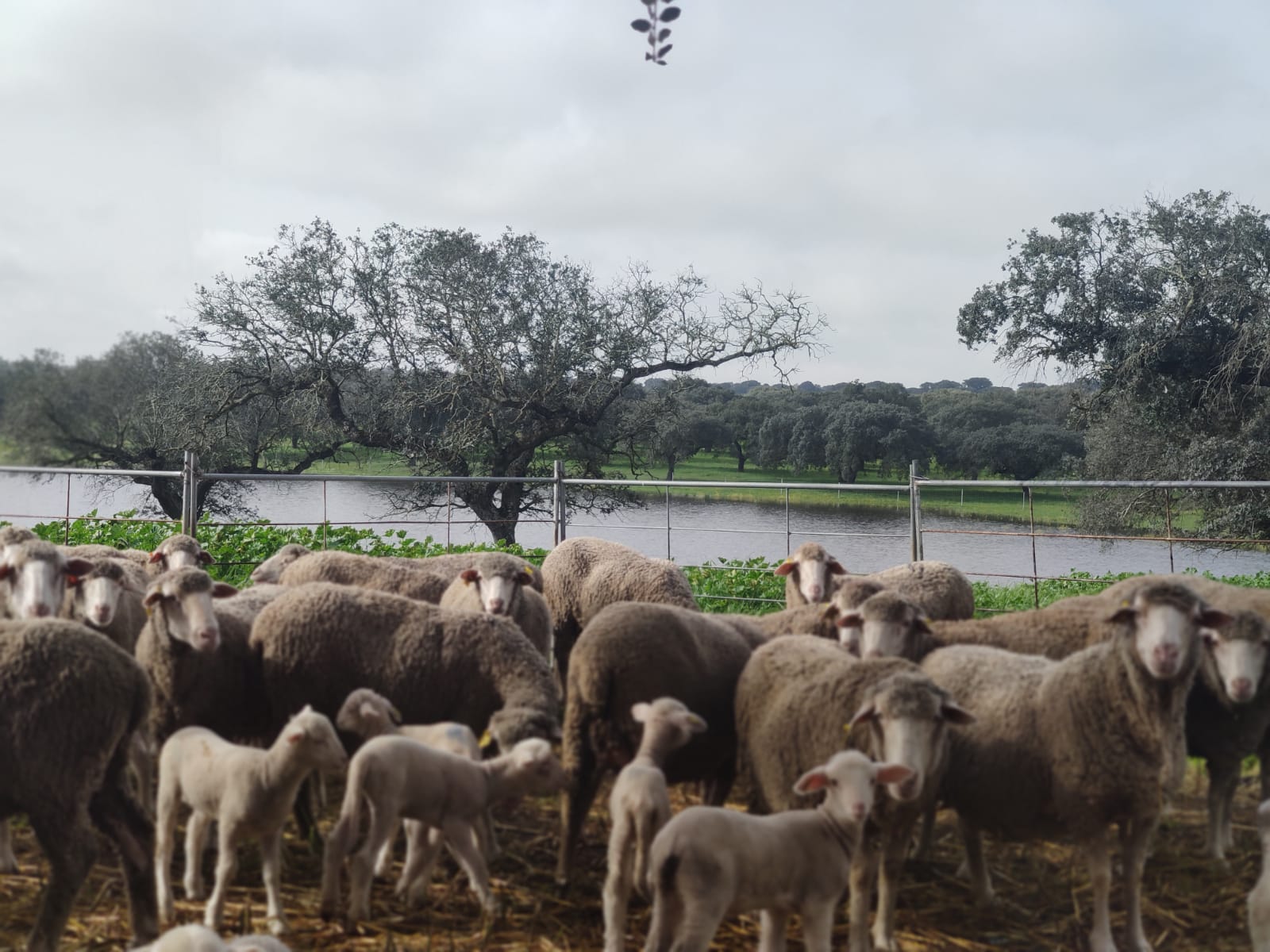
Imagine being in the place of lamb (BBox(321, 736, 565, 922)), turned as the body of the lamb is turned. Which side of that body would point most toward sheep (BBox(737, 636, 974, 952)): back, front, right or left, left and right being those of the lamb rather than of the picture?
front

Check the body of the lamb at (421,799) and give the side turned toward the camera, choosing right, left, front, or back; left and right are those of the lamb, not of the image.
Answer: right

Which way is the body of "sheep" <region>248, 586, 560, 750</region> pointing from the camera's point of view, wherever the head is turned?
to the viewer's right

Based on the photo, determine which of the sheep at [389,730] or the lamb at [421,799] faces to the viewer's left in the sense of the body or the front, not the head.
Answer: the sheep

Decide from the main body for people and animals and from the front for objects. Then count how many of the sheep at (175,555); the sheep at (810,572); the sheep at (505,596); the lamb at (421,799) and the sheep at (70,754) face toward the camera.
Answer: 3

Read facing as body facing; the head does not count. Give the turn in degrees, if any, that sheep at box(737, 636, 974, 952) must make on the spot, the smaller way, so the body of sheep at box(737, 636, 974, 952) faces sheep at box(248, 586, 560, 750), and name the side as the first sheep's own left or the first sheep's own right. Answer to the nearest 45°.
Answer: approximately 135° to the first sheep's own right

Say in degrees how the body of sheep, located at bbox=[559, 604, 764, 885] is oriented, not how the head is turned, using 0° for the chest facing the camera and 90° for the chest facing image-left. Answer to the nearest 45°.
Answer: approximately 225°

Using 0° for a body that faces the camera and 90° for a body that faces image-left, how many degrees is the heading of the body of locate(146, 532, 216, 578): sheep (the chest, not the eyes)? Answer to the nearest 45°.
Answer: approximately 0°

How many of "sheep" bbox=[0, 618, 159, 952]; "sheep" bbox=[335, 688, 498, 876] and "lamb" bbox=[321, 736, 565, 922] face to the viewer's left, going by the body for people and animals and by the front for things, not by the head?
2

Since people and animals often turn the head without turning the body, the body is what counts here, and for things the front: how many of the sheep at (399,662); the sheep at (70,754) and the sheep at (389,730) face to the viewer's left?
2

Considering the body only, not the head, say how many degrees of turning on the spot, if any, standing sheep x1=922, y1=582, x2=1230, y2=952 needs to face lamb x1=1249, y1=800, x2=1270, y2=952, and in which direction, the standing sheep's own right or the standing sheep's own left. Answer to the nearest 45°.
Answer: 0° — it already faces it

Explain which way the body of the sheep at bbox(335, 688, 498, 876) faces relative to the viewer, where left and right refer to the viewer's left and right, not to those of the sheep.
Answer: facing to the left of the viewer
